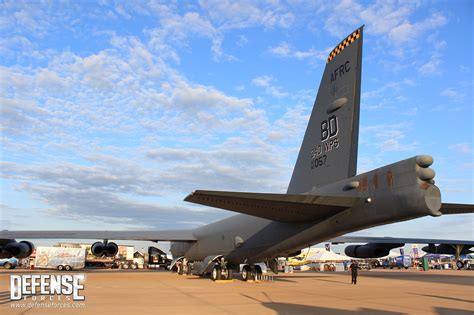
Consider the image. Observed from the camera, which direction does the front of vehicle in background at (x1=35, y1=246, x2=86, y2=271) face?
facing to the left of the viewer

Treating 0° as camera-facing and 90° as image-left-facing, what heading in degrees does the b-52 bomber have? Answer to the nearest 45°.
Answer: approximately 135°
